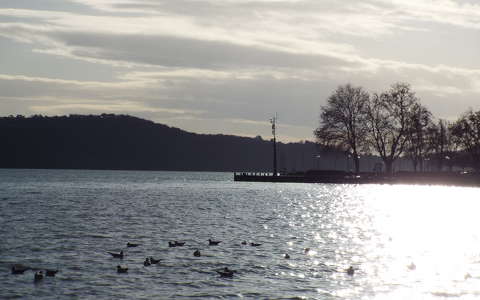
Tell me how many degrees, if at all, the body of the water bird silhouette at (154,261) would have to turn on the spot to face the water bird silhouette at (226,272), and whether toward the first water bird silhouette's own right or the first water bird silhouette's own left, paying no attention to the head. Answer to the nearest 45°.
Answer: approximately 135° to the first water bird silhouette's own left

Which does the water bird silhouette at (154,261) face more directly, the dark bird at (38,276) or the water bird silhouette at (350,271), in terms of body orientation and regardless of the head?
the dark bird

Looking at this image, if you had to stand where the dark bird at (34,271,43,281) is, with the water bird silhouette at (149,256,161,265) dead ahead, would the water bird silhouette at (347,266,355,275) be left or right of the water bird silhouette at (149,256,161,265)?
right

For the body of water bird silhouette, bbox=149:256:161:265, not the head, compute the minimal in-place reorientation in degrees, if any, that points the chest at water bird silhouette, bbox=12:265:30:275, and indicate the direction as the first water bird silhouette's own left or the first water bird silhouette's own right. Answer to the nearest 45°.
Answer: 0° — it already faces it

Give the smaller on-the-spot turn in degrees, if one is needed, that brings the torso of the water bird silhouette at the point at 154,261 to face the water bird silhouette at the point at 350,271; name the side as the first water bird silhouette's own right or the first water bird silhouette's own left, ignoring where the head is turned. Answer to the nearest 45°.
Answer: approximately 180°
